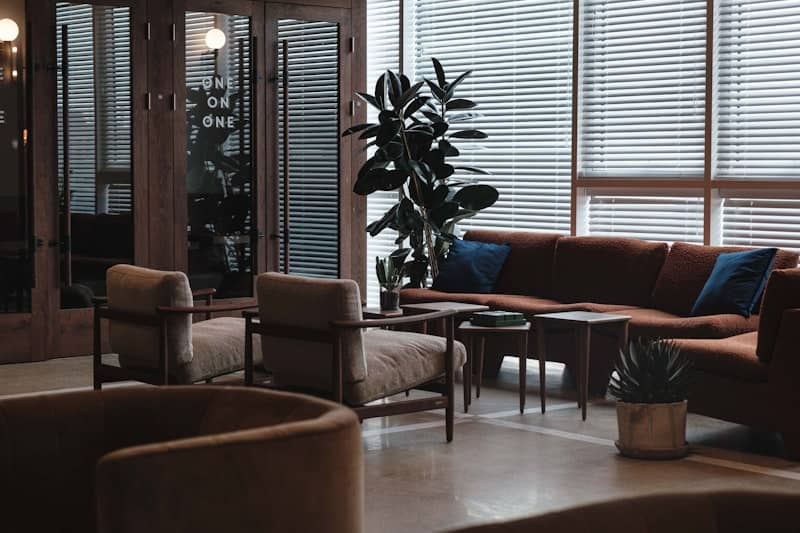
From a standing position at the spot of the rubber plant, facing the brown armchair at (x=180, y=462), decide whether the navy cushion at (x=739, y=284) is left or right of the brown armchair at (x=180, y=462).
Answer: left

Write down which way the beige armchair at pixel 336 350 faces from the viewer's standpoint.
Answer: facing away from the viewer and to the right of the viewer

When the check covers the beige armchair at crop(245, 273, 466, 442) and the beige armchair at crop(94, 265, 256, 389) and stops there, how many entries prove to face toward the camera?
0

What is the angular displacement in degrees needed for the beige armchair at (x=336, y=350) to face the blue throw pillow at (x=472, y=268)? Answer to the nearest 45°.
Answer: approximately 45° to its left

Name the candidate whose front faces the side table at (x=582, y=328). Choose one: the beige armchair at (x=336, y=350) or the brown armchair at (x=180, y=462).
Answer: the beige armchair

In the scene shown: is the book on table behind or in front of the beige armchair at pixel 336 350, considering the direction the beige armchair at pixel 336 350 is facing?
in front

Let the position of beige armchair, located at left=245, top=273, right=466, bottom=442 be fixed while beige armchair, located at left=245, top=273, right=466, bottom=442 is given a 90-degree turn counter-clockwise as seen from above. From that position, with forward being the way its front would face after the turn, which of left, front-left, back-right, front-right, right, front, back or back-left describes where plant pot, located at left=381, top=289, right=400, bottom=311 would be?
front-right

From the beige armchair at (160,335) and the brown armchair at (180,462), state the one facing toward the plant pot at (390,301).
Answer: the beige armchair

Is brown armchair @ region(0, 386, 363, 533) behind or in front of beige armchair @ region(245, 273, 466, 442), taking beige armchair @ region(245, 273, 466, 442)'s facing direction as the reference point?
behind

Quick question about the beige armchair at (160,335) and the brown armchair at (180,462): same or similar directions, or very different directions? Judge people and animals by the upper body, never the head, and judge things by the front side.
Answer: very different directions

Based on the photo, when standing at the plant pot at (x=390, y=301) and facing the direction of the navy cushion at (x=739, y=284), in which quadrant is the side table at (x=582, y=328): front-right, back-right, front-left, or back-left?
front-right
